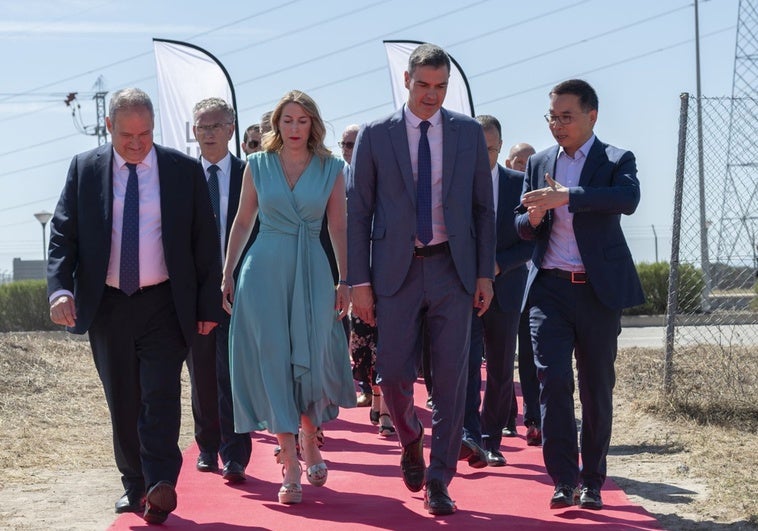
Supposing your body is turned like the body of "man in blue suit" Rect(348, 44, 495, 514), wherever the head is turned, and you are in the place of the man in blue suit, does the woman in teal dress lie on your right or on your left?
on your right

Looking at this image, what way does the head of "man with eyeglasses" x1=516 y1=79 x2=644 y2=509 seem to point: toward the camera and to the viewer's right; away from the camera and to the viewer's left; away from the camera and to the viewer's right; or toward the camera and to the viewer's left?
toward the camera and to the viewer's left

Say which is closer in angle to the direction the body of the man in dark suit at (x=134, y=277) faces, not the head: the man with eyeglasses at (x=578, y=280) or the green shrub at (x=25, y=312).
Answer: the man with eyeglasses

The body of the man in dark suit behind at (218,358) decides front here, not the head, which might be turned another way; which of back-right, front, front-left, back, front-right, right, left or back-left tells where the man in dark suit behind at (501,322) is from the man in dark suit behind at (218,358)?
left

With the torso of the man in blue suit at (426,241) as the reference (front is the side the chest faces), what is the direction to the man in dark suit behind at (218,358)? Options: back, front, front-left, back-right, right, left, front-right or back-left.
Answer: back-right

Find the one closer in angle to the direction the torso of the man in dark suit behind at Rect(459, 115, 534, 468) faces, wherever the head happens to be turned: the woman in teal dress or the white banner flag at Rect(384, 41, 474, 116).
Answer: the woman in teal dress

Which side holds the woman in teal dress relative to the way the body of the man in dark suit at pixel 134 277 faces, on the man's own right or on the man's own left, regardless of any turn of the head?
on the man's own left

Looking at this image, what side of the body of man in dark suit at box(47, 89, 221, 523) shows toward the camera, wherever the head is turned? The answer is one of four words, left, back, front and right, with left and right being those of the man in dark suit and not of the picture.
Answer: front

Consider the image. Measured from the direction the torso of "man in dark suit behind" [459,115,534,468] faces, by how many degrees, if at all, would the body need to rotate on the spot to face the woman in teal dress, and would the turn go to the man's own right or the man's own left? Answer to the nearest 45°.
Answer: approximately 45° to the man's own right

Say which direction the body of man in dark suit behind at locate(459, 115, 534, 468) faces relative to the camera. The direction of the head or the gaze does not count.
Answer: toward the camera

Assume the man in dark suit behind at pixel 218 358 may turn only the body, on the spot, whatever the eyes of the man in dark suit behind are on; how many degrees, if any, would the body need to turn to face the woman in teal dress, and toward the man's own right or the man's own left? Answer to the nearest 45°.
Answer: approximately 45° to the man's own left
